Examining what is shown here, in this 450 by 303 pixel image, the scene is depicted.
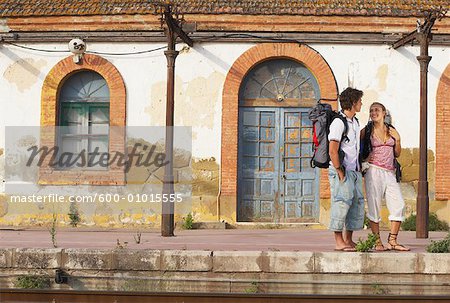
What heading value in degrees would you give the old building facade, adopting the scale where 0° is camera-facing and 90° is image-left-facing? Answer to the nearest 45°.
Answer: approximately 0°

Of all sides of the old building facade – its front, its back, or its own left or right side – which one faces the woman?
front

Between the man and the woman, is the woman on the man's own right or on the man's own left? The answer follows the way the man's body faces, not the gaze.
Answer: on the man's own left

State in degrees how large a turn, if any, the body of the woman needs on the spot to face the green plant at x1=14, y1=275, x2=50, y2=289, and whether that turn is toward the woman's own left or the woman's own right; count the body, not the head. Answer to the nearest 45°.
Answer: approximately 90° to the woman's own right

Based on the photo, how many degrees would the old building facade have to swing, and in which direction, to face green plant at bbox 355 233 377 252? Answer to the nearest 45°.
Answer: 0° — it already faces it

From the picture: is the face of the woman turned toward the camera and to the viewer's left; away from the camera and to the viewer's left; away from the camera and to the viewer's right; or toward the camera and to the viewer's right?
toward the camera and to the viewer's left

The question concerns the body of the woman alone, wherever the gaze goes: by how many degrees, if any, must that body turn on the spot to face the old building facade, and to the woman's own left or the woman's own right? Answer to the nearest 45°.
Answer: approximately 135° to the woman's own right

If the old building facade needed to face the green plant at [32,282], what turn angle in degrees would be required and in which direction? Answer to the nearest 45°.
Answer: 0° — it already faces it

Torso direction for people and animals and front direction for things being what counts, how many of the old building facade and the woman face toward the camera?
2

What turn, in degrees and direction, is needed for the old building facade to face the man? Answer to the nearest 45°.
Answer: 0° — it already faces them

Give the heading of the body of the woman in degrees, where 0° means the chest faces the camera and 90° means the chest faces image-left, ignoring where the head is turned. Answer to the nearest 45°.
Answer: approximately 0°

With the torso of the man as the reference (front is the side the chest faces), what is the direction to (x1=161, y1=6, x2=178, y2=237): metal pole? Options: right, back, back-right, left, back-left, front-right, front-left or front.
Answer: back

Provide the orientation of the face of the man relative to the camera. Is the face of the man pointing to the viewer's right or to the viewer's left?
to the viewer's right
